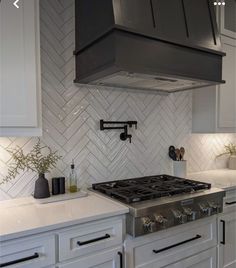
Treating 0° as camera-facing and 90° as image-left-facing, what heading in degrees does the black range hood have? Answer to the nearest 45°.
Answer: approximately 315°

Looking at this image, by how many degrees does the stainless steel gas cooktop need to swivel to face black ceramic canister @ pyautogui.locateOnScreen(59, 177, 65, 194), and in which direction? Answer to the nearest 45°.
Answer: approximately 135° to its right

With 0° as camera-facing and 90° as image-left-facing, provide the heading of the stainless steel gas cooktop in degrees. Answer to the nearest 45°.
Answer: approximately 315°

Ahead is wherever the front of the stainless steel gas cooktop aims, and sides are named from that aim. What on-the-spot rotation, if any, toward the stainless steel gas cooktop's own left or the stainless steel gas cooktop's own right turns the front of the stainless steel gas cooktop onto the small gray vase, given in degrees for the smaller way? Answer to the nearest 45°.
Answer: approximately 135° to the stainless steel gas cooktop's own right

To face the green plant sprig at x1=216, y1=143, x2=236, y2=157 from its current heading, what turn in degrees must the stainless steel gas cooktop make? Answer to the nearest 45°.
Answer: approximately 90° to its left

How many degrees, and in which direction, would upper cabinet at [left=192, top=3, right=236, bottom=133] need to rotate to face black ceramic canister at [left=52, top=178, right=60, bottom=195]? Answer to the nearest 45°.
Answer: approximately 90° to its right

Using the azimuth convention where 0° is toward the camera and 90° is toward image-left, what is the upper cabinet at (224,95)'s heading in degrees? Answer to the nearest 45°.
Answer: approximately 315°
